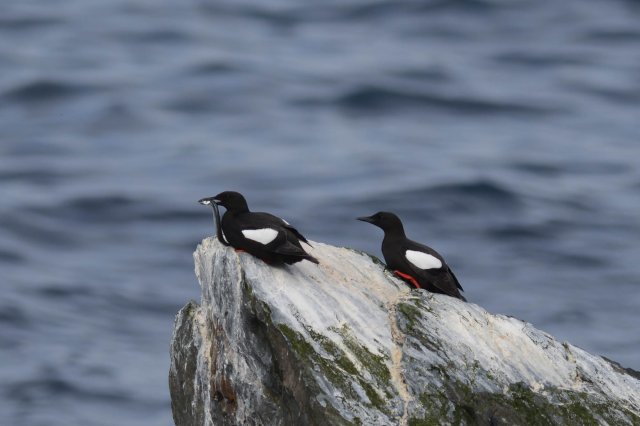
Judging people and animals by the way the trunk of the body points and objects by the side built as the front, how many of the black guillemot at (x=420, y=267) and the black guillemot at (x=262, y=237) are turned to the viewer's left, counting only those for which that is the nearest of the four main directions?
2

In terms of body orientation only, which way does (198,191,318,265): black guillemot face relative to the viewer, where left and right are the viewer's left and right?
facing to the left of the viewer

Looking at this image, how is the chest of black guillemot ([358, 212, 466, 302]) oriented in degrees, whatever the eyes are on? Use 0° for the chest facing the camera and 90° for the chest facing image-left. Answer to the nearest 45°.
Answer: approximately 90°

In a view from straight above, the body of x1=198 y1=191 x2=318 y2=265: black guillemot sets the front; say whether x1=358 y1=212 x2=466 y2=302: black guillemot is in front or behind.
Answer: behind

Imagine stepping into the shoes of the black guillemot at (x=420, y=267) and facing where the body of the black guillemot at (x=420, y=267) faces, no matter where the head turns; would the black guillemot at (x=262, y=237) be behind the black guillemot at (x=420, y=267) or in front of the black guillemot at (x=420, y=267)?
in front
